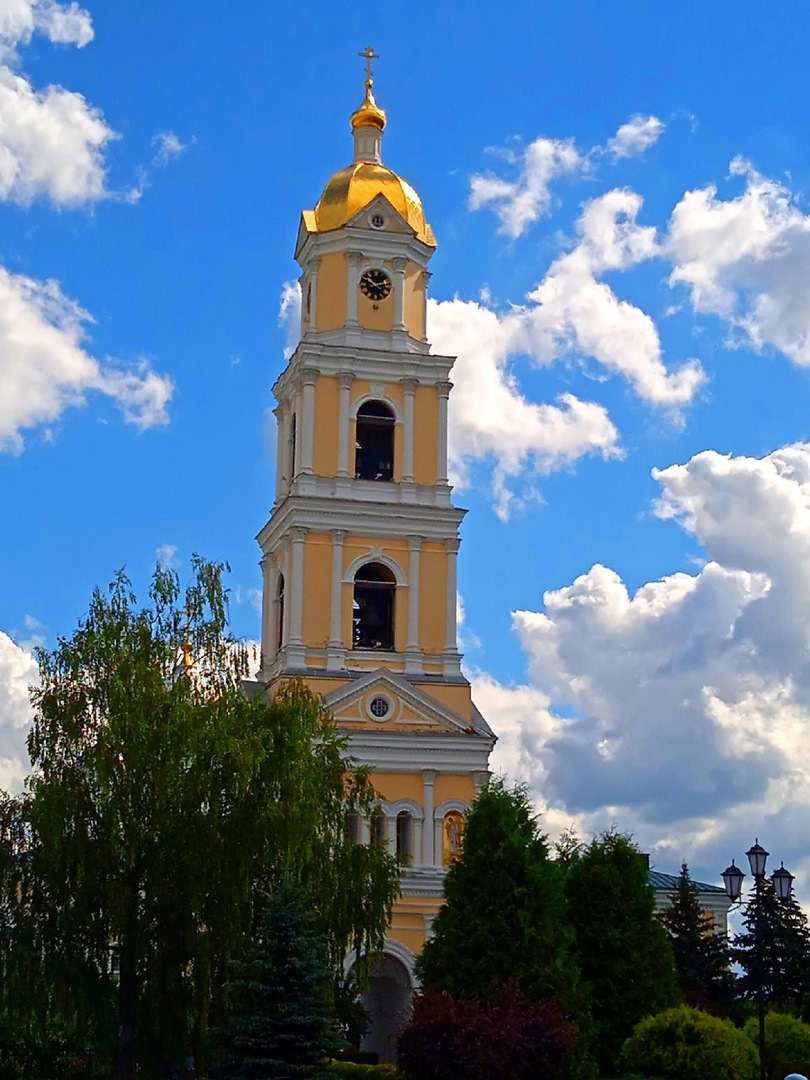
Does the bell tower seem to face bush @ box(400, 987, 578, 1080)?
yes

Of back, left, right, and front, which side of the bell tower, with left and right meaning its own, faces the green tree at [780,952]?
left

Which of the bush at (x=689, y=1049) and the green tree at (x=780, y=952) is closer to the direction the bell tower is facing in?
the bush

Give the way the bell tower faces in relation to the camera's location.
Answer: facing the viewer

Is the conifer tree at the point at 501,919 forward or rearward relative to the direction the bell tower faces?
forward

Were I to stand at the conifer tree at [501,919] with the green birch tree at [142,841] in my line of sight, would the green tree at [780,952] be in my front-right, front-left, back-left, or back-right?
back-right

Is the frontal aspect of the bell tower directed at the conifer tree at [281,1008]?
yes

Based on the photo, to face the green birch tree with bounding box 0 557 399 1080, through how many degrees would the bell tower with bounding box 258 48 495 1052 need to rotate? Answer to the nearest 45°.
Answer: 0° — it already faces it

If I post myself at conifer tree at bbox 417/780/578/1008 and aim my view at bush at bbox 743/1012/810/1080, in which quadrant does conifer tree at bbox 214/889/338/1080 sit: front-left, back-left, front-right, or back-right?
back-right

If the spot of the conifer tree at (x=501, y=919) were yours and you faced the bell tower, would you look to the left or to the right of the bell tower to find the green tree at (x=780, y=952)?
right

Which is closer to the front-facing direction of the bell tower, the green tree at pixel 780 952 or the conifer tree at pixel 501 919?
the conifer tree

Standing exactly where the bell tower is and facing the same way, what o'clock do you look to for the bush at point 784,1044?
The bush is roughly at 11 o'clock from the bell tower.

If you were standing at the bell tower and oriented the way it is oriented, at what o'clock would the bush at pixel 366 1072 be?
The bush is roughly at 12 o'clock from the bell tower.

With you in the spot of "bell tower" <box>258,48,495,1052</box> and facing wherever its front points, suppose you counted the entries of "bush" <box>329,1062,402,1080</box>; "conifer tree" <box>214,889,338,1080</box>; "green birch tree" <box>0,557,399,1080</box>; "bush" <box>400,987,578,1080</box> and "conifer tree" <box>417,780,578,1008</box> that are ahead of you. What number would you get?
5

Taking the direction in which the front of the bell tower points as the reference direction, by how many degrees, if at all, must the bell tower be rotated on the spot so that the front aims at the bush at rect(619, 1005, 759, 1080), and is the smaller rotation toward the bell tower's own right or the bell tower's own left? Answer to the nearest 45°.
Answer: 0° — it already faces it
